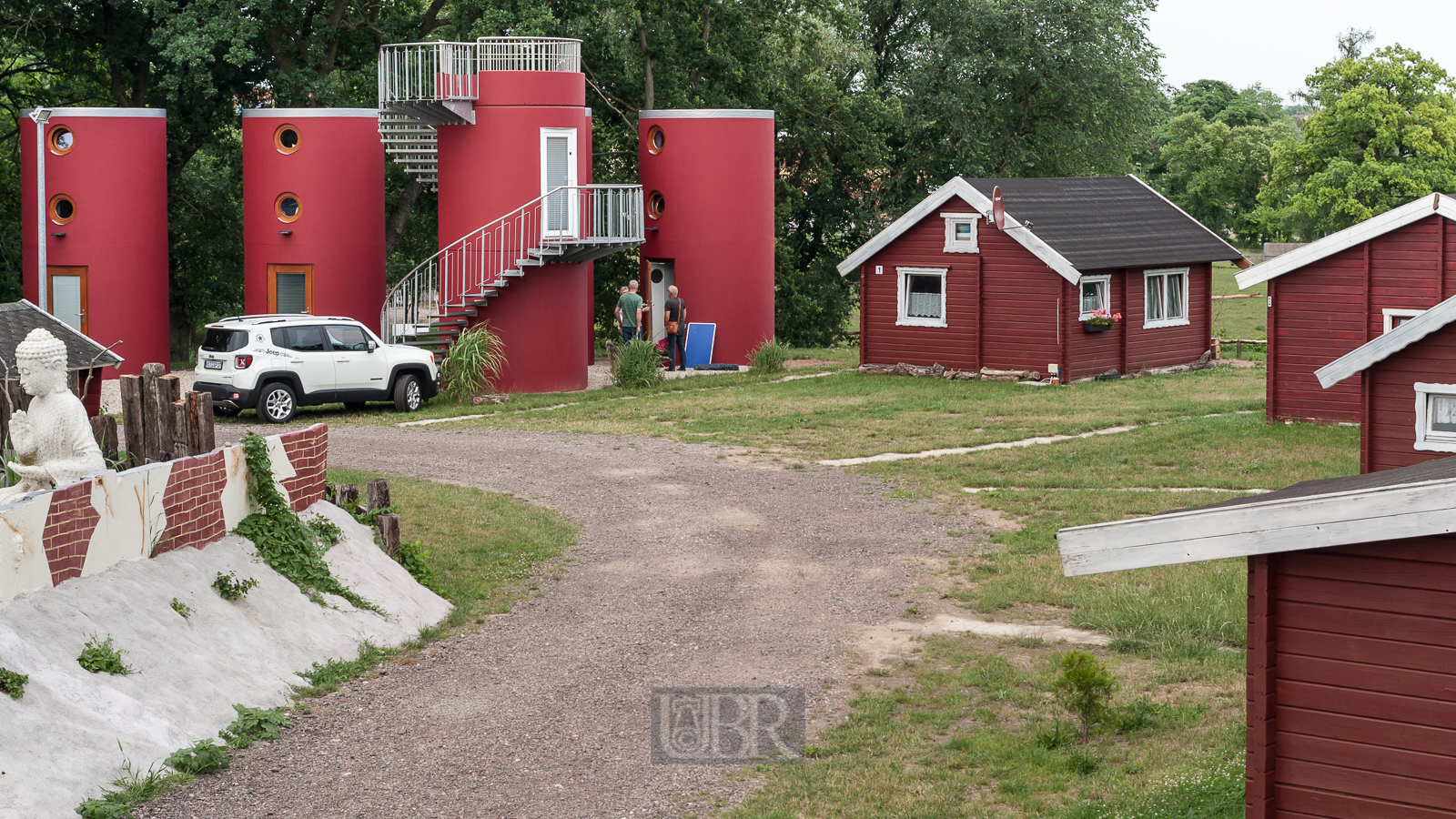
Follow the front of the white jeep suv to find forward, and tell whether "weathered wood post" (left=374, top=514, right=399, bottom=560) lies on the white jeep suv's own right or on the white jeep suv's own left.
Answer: on the white jeep suv's own right

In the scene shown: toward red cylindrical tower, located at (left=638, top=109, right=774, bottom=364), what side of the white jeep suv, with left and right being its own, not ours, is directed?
front

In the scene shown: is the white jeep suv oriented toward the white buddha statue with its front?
no

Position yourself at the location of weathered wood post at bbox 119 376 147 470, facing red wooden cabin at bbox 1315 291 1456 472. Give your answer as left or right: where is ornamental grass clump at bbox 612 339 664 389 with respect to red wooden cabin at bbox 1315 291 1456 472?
left

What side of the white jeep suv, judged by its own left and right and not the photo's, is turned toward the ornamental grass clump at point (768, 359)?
front

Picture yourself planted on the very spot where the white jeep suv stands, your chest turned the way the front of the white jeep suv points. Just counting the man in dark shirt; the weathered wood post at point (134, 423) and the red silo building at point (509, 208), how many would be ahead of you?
2

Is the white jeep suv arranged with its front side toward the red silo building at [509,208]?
yes

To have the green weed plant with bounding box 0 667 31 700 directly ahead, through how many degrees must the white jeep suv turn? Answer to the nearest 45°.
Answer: approximately 135° to its right

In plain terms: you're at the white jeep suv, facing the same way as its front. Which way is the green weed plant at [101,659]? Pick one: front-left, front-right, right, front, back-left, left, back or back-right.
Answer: back-right

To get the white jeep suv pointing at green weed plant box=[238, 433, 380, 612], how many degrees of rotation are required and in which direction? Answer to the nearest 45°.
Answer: approximately 135° to its right

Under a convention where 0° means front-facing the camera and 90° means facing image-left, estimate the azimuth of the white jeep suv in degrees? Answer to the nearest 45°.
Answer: approximately 225°

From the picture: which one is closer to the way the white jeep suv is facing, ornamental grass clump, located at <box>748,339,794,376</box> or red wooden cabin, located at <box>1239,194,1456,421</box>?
the ornamental grass clump

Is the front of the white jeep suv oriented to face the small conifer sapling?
no

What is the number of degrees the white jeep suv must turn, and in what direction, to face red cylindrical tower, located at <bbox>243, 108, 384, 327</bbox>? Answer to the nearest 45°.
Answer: approximately 45° to its left

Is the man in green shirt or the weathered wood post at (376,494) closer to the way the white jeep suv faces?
the man in green shirt

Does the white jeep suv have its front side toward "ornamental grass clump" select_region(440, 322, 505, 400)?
yes
